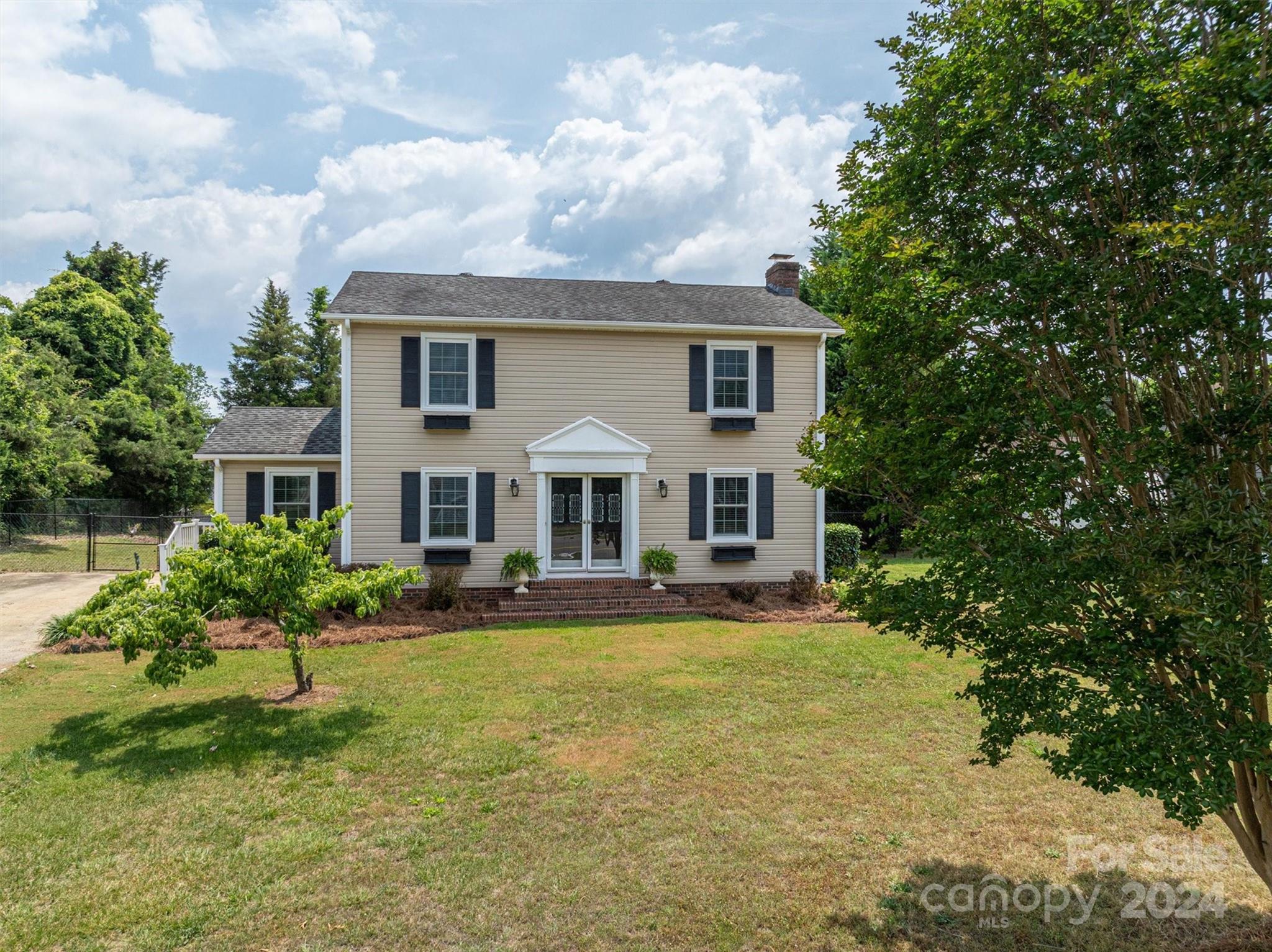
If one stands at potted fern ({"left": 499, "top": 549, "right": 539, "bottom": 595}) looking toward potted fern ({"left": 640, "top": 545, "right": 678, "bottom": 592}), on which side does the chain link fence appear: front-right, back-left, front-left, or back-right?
back-left

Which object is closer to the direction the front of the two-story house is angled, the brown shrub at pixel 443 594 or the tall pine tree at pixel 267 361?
the brown shrub

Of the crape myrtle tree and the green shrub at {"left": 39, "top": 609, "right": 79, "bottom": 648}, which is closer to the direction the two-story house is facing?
the crape myrtle tree

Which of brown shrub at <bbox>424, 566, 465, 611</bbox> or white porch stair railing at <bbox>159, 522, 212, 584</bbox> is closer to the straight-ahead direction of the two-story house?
the brown shrub

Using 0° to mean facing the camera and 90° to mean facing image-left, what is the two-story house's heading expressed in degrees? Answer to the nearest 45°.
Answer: approximately 0°

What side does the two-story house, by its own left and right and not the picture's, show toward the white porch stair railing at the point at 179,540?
right

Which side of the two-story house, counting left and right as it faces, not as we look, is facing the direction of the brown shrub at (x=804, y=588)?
left

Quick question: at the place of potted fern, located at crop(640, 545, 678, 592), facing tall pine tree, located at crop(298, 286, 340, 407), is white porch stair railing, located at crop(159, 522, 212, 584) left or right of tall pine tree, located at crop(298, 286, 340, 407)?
left

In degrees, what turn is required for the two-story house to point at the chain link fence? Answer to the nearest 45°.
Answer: approximately 135° to its right

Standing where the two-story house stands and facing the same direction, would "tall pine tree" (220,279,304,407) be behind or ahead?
behind
